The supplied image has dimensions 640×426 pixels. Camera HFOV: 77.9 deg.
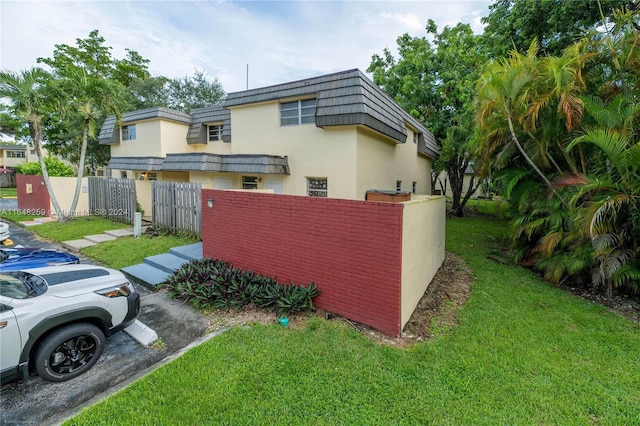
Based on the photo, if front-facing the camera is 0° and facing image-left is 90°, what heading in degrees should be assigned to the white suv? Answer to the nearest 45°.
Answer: approximately 270°

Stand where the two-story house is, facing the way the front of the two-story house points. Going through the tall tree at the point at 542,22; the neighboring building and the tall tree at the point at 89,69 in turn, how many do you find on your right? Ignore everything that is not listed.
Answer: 2

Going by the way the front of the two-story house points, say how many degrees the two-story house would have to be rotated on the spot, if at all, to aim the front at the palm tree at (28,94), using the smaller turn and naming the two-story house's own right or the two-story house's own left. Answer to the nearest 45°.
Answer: approximately 45° to the two-story house's own right

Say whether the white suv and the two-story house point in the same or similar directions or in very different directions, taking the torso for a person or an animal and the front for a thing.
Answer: very different directions

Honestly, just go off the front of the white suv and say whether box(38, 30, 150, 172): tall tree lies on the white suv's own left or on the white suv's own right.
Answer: on the white suv's own left

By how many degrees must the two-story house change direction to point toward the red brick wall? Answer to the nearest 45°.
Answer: approximately 45° to its left

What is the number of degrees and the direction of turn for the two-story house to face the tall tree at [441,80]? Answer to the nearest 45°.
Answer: approximately 180°

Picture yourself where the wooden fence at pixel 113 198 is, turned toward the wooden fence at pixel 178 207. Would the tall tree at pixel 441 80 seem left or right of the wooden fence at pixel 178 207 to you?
left

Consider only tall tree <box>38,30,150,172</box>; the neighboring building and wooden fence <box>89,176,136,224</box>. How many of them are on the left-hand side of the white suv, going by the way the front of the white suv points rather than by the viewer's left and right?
3

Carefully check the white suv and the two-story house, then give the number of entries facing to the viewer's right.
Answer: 1

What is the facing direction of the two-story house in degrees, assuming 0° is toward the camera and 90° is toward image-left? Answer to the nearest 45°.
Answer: approximately 45°

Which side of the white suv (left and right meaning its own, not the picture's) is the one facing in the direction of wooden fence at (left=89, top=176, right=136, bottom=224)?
left
